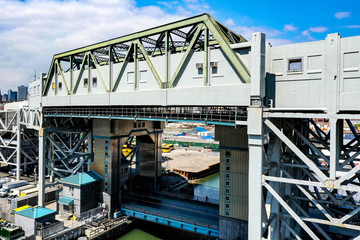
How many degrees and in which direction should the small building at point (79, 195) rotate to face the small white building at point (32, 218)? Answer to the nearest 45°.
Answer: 0° — it already faces it

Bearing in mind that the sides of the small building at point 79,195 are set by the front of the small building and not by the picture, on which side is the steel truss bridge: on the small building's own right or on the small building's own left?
on the small building's own left

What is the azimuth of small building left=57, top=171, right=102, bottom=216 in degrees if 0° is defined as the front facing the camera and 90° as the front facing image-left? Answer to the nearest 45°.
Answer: approximately 45°

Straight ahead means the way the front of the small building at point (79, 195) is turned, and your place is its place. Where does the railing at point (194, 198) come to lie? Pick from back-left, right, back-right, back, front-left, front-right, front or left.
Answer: back-left

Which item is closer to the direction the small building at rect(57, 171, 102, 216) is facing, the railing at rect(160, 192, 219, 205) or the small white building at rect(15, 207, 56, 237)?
the small white building

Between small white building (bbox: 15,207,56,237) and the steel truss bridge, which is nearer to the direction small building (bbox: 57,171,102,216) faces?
the small white building

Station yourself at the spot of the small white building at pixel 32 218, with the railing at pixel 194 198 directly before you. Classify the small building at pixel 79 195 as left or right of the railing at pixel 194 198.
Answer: left
